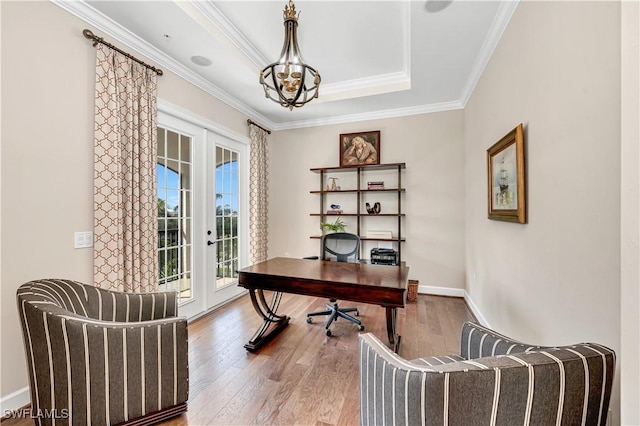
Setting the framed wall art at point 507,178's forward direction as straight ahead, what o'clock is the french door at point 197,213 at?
The french door is roughly at 1 o'clock from the framed wall art.

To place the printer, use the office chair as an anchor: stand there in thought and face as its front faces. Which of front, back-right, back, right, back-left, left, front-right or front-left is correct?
back-left

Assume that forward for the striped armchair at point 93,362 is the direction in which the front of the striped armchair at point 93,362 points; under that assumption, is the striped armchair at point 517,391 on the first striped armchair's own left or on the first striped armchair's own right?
on the first striped armchair's own right

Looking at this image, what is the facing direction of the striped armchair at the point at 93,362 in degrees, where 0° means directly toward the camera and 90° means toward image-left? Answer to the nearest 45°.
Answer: approximately 225°

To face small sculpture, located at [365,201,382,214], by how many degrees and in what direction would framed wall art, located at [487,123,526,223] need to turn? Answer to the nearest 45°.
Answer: approximately 90° to its right

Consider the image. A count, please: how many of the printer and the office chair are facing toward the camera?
2
